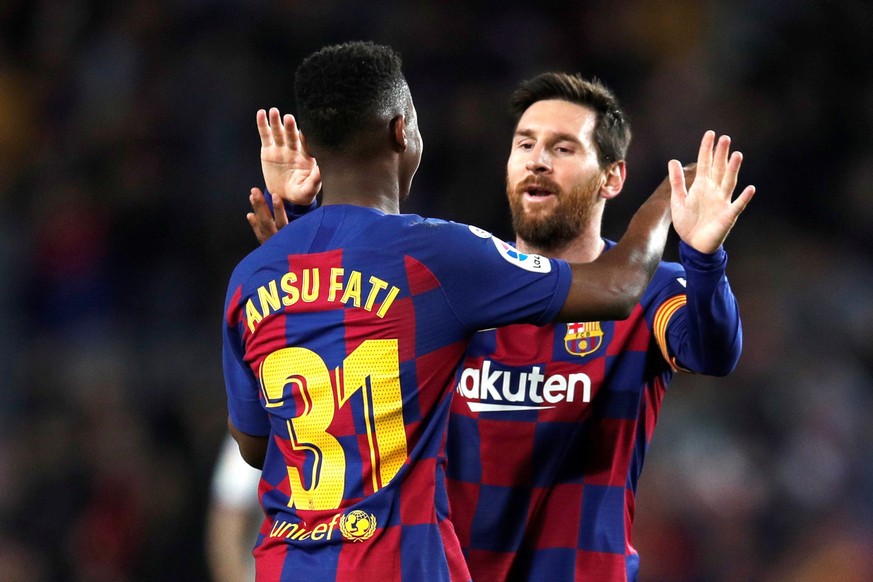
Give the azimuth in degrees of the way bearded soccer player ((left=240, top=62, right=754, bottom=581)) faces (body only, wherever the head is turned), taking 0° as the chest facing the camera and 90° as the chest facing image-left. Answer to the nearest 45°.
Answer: approximately 45°

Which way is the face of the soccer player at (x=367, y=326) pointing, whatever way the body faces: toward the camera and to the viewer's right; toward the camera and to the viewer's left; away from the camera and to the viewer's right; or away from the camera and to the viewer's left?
away from the camera and to the viewer's right

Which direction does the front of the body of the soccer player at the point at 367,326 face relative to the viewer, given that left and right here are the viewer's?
facing away from the viewer and to the right of the viewer
